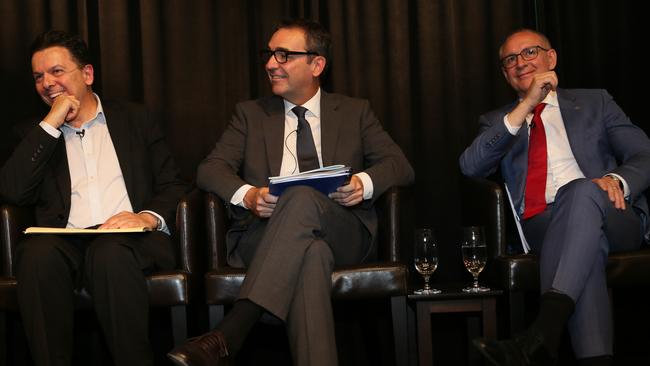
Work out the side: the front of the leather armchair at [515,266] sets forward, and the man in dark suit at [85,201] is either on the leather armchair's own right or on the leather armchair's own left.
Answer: on the leather armchair's own right

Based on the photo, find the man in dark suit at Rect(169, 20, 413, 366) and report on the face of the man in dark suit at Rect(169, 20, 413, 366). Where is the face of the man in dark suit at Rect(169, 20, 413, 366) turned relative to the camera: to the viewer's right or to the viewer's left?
to the viewer's left

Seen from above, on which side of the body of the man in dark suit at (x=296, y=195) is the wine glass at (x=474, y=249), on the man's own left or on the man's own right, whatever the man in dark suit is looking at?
on the man's own left

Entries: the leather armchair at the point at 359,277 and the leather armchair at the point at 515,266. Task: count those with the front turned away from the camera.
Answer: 0

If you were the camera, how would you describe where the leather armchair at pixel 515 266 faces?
facing the viewer and to the right of the viewer

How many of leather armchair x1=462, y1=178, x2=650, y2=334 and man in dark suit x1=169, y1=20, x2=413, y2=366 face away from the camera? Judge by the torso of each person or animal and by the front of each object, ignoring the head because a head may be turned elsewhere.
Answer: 0

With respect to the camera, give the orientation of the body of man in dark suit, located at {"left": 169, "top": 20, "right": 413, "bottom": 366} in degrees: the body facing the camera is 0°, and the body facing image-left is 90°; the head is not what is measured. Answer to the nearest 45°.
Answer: approximately 0°

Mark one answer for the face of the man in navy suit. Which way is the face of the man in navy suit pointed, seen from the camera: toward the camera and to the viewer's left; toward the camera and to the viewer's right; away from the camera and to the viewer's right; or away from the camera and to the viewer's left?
toward the camera and to the viewer's left
